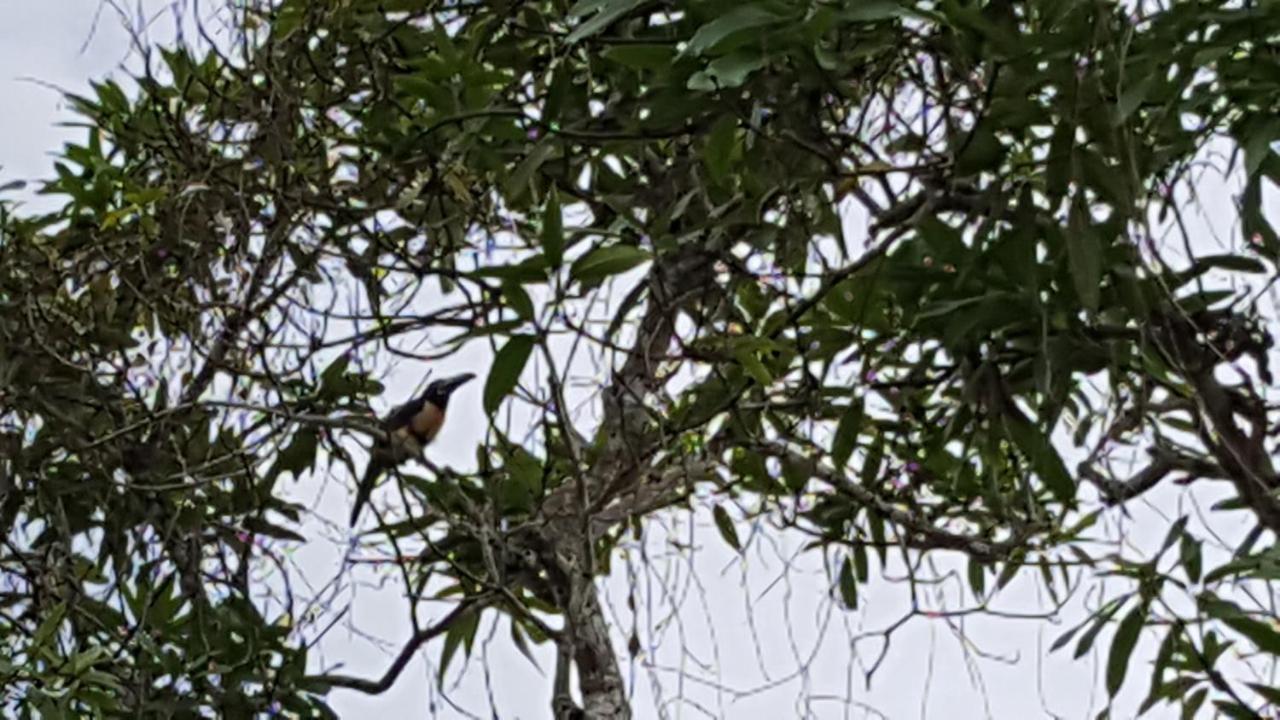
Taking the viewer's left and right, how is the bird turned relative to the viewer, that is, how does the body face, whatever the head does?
facing to the right of the viewer
